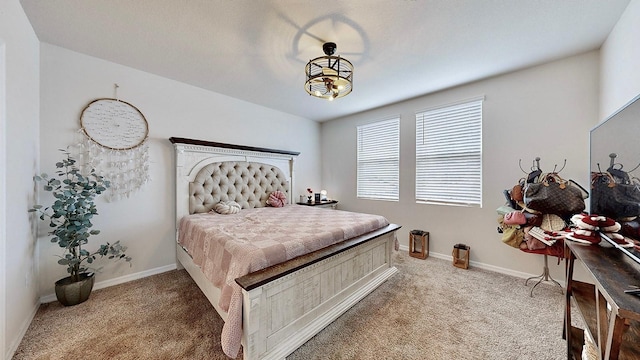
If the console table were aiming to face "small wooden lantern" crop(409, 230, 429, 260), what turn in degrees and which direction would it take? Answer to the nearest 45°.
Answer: approximately 45° to its right

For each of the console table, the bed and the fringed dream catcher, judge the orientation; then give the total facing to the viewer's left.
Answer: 1

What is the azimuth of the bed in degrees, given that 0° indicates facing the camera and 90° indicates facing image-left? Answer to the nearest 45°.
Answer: approximately 315°

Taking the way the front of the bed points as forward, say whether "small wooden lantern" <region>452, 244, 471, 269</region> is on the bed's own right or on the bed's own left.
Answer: on the bed's own left

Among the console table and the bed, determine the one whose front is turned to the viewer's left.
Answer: the console table

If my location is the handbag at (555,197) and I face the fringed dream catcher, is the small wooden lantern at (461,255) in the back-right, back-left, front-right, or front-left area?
front-right

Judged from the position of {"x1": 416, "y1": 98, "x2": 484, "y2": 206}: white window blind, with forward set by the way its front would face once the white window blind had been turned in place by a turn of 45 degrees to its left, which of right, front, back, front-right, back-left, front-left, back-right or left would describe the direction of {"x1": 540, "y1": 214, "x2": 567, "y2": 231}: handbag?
front-left

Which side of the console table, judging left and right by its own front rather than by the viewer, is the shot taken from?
left
